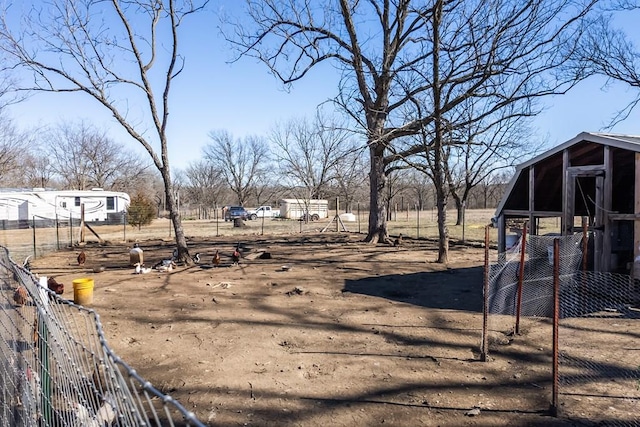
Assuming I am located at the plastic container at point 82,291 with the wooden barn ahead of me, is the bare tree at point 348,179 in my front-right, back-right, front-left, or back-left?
front-left

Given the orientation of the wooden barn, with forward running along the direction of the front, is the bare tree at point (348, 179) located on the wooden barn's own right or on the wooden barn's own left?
on the wooden barn's own right

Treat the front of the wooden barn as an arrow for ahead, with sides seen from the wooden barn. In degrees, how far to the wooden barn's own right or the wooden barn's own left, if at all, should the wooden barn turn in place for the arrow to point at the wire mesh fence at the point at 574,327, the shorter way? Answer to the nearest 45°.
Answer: approximately 45° to the wooden barn's own left

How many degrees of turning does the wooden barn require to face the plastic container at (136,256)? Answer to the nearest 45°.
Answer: approximately 45° to its right

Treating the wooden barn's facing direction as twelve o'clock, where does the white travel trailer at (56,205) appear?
The white travel trailer is roughly at 2 o'clock from the wooden barn.

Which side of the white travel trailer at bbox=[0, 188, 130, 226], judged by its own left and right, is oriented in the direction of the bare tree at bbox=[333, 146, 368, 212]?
front

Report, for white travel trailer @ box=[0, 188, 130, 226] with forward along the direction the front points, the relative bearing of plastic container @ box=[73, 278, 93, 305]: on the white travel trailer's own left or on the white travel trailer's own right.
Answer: on the white travel trailer's own right

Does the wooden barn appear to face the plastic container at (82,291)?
yes

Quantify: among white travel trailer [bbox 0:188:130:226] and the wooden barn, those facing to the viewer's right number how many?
1

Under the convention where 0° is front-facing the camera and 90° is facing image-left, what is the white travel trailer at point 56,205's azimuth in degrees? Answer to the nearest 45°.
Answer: approximately 270°

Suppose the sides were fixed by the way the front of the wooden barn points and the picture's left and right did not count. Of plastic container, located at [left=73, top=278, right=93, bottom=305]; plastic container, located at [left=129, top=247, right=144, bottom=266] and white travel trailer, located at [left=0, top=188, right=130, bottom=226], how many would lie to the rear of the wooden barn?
0

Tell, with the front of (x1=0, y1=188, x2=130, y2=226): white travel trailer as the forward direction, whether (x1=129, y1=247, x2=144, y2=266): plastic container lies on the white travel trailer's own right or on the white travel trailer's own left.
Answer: on the white travel trailer's own right

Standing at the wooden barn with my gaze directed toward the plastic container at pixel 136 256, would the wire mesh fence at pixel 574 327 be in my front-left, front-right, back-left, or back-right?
front-left
